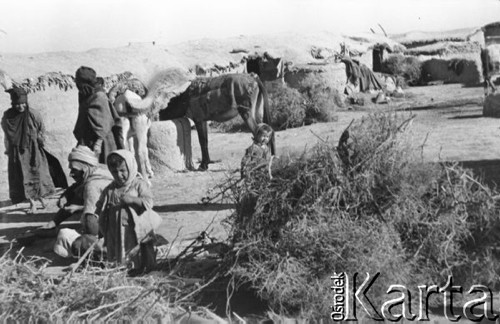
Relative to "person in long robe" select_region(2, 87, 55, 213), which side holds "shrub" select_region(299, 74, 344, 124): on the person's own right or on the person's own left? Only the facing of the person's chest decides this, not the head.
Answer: on the person's own left

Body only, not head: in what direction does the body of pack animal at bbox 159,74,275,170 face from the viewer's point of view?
to the viewer's left

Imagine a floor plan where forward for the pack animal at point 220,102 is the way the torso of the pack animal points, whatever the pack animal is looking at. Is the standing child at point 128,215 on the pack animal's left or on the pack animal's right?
on the pack animal's left

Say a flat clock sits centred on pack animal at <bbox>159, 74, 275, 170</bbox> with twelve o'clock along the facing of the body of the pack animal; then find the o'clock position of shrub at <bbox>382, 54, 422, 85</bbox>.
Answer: The shrub is roughly at 4 o'clock from the pack animal.

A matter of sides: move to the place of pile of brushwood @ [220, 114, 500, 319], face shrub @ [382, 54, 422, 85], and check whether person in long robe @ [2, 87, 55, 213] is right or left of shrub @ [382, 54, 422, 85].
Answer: left
